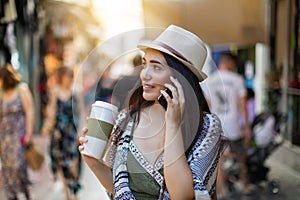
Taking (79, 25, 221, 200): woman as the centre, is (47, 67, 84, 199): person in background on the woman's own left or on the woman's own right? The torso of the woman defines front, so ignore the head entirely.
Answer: on the woman's own right

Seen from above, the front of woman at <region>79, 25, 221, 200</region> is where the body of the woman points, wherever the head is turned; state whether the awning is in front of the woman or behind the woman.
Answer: behind
